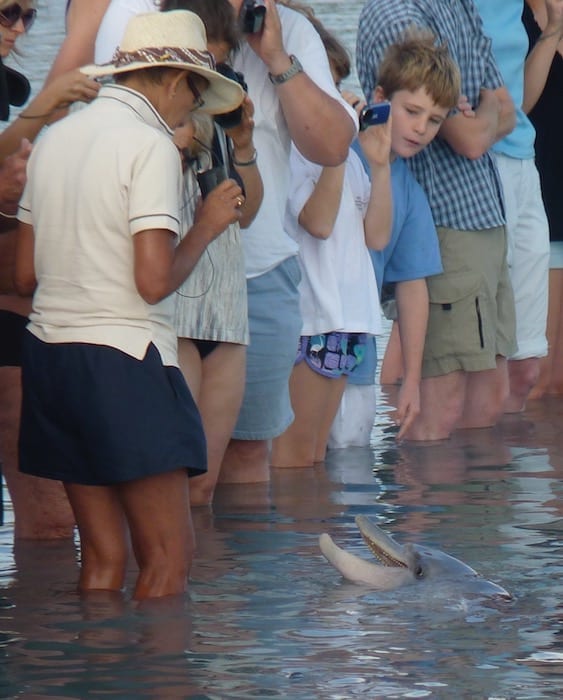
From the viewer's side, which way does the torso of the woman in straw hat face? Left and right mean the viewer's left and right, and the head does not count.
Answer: facing away from the viewer and to the right of the viewer

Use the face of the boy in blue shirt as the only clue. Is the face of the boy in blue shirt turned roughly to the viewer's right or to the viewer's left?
to the viewer's left

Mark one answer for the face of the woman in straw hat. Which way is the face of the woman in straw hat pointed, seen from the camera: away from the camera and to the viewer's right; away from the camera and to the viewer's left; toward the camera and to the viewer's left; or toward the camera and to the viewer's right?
away from the camera and to the viewer's right

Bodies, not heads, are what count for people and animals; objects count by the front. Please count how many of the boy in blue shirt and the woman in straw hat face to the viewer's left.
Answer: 0

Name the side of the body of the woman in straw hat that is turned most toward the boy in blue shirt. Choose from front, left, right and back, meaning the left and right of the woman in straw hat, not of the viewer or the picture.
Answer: front

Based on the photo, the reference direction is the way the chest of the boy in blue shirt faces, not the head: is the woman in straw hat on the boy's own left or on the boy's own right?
on the boy's own right
